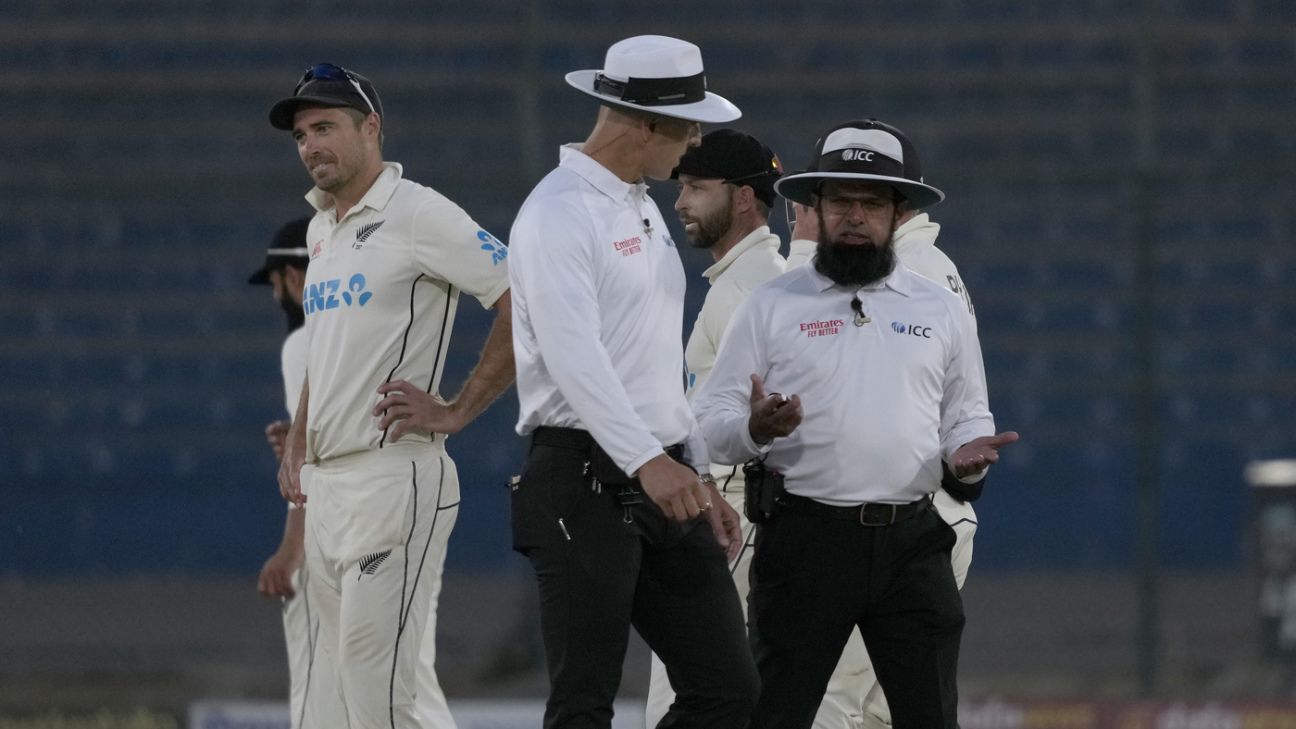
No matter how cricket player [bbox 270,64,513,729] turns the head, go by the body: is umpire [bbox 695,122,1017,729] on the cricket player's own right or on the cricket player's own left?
on the cricket player's own left

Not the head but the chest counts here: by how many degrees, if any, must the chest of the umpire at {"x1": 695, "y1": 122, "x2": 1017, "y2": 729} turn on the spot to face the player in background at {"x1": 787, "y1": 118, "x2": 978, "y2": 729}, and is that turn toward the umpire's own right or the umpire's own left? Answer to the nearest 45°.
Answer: approximately 180°

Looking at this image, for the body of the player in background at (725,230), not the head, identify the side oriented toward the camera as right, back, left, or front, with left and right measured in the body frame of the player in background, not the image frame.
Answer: left

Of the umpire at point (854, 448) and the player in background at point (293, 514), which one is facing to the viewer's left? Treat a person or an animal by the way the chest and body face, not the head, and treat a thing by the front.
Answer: the player in background

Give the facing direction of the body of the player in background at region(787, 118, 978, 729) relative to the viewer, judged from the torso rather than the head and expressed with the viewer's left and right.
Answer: facing away from the viewer and to the left of the viewer

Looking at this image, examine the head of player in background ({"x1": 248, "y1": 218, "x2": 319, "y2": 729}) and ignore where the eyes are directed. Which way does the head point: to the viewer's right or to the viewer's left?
to the viewer's left

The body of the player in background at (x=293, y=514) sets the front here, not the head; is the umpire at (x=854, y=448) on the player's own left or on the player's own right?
on the player's own left

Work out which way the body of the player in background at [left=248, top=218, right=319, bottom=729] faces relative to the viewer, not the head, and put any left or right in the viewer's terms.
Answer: facing to the left of the viewer

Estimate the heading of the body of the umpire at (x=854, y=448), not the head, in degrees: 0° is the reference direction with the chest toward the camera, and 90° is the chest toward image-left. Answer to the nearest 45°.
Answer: approximately 0°
